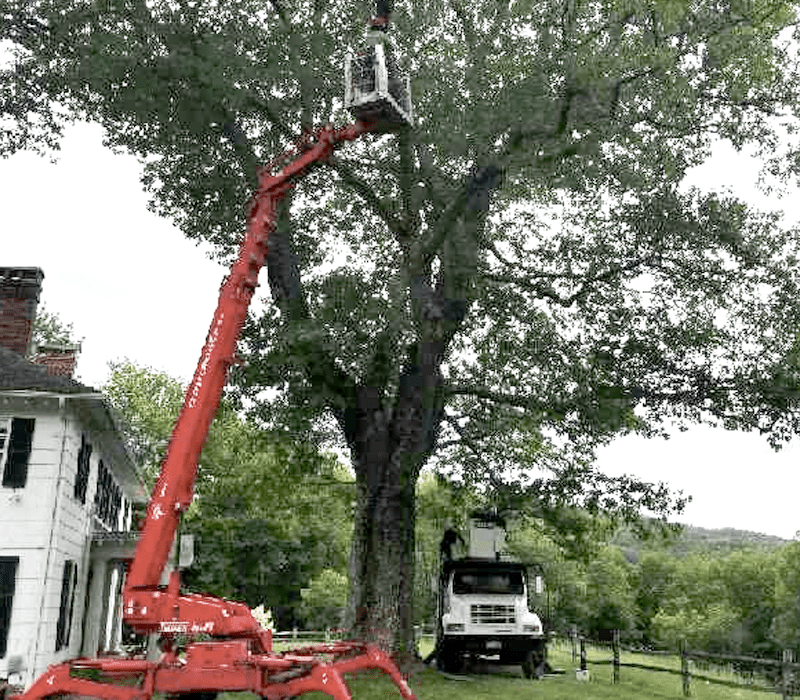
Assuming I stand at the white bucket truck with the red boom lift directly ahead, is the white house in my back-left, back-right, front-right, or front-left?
front-right

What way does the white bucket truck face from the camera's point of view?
toward the camera

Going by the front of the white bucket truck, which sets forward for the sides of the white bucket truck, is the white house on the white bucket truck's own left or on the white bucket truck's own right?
on the white bucket truck's own right

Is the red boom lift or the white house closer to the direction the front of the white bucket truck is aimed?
the red boom lift

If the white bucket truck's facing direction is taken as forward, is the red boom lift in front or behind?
in front
